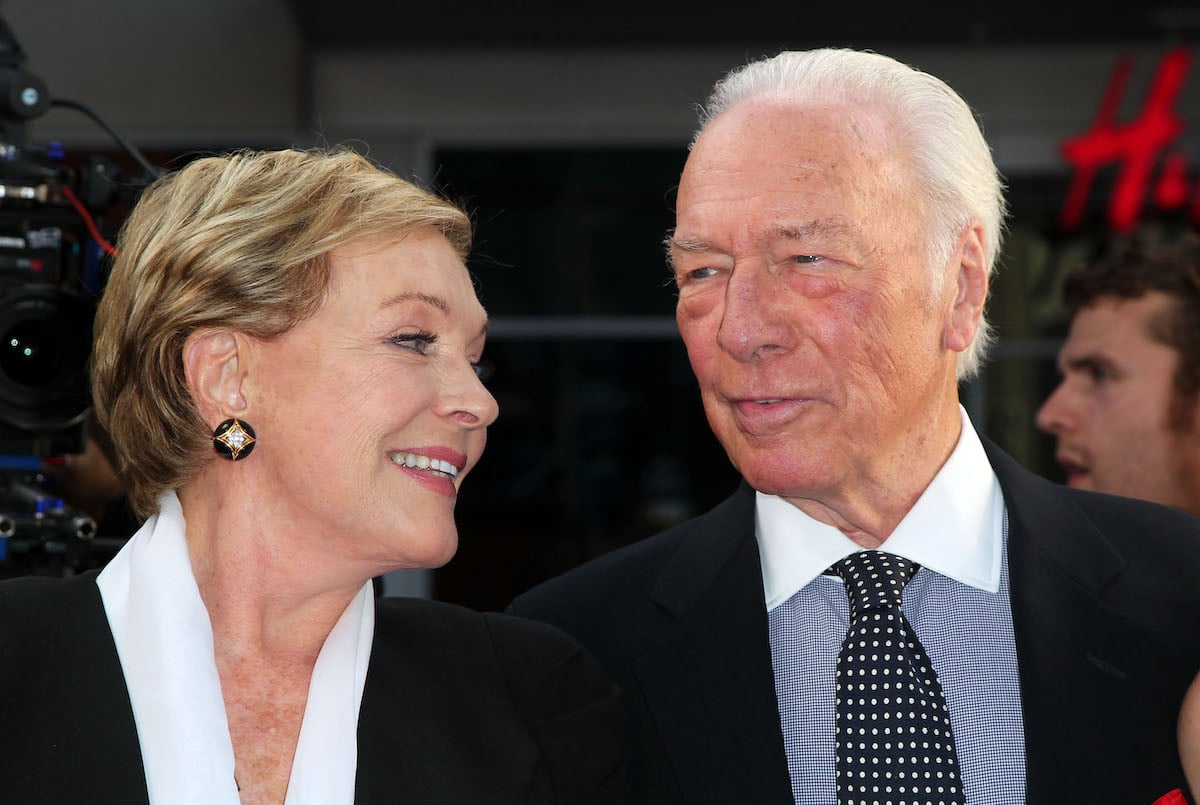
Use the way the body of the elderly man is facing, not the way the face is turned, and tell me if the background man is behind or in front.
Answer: behind

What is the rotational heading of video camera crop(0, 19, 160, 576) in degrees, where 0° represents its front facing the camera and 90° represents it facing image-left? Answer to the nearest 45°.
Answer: approximately 0°

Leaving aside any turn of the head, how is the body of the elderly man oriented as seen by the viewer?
toward the camera

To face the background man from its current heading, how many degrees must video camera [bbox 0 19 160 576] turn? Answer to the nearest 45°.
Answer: approximately 90° to its left

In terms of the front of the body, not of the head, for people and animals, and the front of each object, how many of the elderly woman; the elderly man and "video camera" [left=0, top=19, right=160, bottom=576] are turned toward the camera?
3

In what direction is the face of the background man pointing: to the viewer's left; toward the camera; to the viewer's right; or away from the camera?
to the viewer's left

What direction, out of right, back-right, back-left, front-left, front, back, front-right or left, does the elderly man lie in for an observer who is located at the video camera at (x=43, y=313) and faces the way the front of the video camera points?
front-left

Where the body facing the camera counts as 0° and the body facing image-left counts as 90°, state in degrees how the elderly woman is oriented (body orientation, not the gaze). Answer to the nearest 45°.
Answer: approximately 0°

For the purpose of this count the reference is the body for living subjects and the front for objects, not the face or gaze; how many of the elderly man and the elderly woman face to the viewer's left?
0
